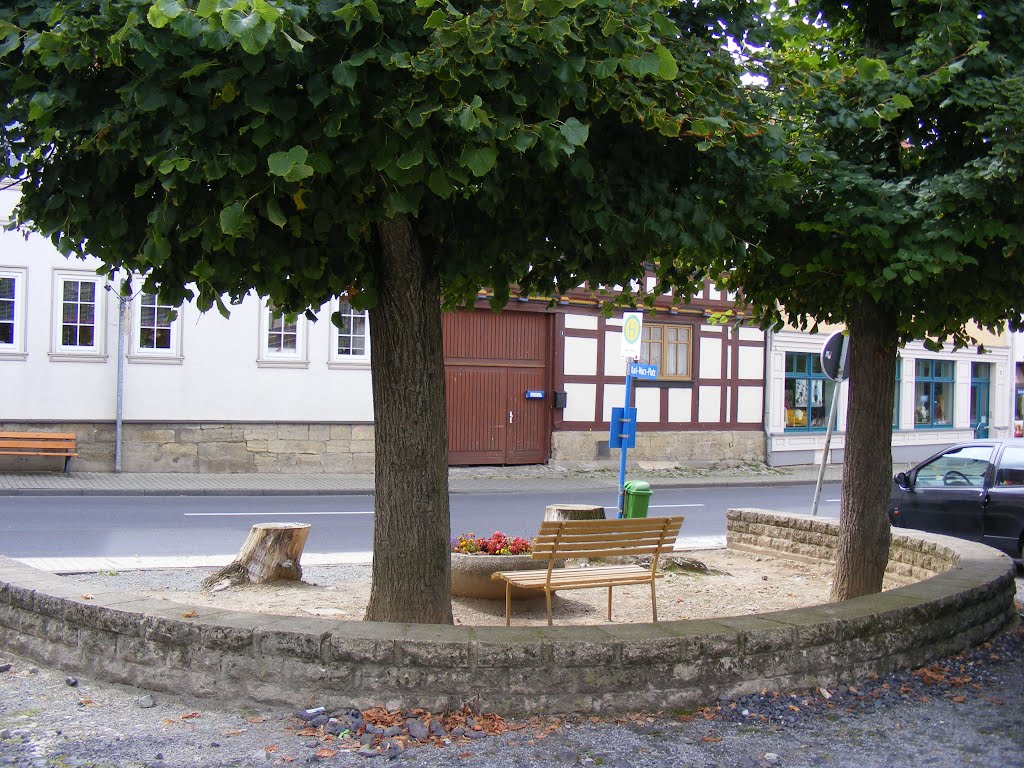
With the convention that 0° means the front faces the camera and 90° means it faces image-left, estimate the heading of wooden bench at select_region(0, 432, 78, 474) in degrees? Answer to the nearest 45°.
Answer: approximately 0°

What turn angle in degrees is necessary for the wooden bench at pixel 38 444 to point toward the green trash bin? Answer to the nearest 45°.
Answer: approximately 45° to its left

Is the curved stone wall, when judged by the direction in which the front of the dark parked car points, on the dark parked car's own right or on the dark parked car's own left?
on the dark parked car's own left

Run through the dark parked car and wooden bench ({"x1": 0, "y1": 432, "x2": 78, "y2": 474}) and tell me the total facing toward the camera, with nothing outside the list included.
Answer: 1

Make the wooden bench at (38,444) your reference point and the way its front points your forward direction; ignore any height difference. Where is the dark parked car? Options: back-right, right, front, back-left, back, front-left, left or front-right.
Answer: front-left

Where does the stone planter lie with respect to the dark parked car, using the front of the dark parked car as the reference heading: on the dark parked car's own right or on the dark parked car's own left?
on the dark parked car's own left

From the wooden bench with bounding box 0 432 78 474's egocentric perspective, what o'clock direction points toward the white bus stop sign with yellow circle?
The white bus stop sign with yellow circle is roughly at 11 o'clock from the wooden bench.

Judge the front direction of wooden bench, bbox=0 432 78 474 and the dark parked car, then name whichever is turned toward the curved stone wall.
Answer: the wooden bench

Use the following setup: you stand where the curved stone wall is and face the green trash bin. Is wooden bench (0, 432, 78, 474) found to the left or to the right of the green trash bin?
left

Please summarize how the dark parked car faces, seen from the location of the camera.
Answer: facing away from the viewer and to the left of the viewer

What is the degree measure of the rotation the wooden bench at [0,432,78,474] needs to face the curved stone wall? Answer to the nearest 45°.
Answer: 0° — it already faces it
